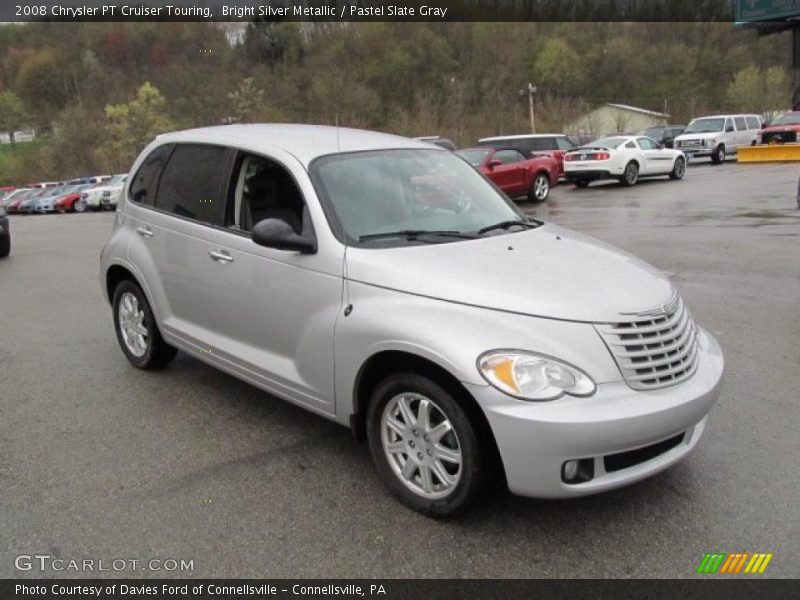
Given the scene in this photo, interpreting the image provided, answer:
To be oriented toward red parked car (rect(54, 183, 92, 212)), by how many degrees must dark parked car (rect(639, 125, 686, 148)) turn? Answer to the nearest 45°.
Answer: approximately 45° to its right

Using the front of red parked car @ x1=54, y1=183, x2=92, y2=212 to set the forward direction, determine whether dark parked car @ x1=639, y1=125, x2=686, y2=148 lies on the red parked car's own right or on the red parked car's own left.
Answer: on the red parked car's own left

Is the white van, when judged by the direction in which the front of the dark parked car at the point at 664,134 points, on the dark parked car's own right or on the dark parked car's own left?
on the dark parked car's own left

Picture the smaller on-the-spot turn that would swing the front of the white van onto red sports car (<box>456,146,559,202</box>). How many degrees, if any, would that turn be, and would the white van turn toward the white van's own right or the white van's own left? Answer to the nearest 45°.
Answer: approximately 45° to the white van's own left

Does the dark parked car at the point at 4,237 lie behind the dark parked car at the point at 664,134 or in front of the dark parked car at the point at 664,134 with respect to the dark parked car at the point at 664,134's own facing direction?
in front

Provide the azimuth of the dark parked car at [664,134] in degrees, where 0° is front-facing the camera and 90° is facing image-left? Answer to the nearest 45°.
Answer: approximately 45°

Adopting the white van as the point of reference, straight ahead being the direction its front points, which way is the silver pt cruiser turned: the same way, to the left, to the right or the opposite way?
to the left

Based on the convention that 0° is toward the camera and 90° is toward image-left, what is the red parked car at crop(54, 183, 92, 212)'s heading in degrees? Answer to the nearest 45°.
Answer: approximately 45°

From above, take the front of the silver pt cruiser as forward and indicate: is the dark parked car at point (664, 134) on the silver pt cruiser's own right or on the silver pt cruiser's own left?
on the silver pt cruiser's own left

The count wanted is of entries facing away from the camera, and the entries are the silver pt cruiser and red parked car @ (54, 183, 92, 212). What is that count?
0

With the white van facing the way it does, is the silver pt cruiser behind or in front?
in front

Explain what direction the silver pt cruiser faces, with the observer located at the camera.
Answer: facing the viewer and to the right of the viewer

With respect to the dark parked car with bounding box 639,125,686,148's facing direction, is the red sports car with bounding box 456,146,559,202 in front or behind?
in front

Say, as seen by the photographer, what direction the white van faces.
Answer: facing the viewer and to the left of the viewer

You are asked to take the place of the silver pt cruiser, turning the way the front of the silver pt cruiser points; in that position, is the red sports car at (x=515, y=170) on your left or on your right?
on your left
